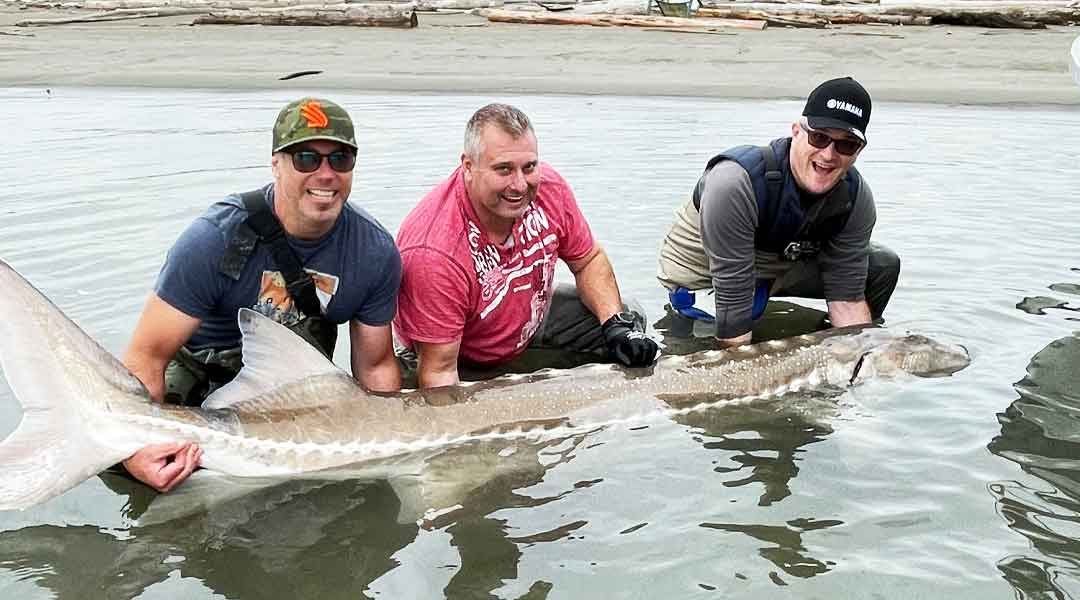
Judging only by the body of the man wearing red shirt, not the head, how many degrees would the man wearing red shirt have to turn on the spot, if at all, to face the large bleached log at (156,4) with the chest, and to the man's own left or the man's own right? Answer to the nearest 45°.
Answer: approximately 135° to the man's own left

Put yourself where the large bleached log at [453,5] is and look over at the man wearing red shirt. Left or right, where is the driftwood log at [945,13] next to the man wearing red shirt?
left

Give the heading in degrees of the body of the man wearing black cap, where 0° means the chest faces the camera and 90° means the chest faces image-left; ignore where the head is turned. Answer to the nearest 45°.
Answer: approximately 315°

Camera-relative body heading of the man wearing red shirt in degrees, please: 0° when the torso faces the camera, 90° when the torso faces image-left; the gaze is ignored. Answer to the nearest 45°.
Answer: approximately 315°

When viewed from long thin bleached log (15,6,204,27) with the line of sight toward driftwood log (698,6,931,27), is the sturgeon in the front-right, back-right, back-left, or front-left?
front-right

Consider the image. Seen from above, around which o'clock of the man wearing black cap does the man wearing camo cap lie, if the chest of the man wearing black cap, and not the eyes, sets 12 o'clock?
The man wearing camo cap is roughly at 3 o'clock from the man wearing black cap.

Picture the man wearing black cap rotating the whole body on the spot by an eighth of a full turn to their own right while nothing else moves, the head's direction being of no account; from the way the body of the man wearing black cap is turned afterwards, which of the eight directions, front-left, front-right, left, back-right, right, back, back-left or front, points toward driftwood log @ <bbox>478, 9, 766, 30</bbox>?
back

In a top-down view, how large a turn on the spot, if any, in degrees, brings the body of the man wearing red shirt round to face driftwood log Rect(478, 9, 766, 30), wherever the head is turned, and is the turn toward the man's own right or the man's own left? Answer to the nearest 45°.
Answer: approximately 135° to the man's own left

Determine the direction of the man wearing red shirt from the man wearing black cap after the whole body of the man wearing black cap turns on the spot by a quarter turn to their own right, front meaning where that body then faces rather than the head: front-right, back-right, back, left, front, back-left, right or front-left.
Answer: front

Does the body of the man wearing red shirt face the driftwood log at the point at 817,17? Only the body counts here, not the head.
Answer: no

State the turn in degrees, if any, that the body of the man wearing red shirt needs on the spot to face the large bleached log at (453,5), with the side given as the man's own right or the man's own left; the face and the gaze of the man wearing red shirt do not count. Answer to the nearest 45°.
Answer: approximately 135° to the man's own left

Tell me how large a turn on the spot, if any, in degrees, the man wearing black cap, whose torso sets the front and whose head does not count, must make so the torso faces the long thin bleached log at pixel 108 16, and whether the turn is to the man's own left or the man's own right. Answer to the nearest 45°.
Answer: approximately 180°

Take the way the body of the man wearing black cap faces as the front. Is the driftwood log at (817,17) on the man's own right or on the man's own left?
on the man's own left

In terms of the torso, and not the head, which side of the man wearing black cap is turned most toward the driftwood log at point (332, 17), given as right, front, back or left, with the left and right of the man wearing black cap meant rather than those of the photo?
back

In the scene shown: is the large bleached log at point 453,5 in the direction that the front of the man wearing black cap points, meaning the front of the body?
no
